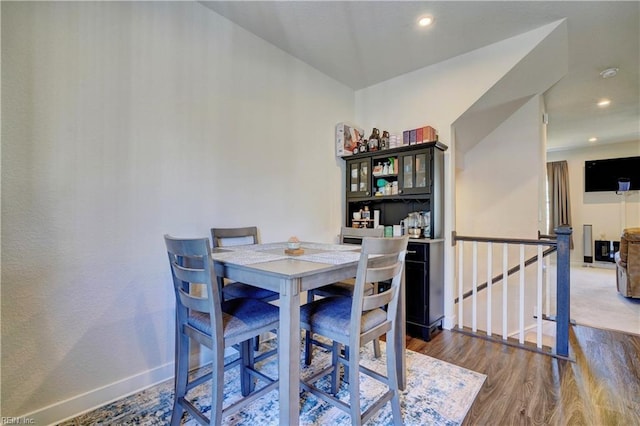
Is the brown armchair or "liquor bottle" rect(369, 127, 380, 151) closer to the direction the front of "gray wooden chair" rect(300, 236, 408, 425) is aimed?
the liquor bottle

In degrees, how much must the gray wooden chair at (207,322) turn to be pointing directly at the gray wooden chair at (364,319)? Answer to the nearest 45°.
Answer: approximately 45° to its right

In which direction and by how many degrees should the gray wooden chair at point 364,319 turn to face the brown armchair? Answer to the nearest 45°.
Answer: approximately 90° to its right

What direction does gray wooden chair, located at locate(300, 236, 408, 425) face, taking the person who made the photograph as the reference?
facing away from the viewer and to the left of the viewer

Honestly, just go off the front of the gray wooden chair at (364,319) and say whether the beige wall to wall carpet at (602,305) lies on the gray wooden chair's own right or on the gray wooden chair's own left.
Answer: on the gray wooden chair's own right

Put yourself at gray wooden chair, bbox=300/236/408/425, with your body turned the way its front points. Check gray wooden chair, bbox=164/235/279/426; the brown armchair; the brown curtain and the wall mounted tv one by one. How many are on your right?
3

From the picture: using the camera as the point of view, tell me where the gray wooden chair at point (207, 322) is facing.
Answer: facing away from the viewer and to the right of the viewer
